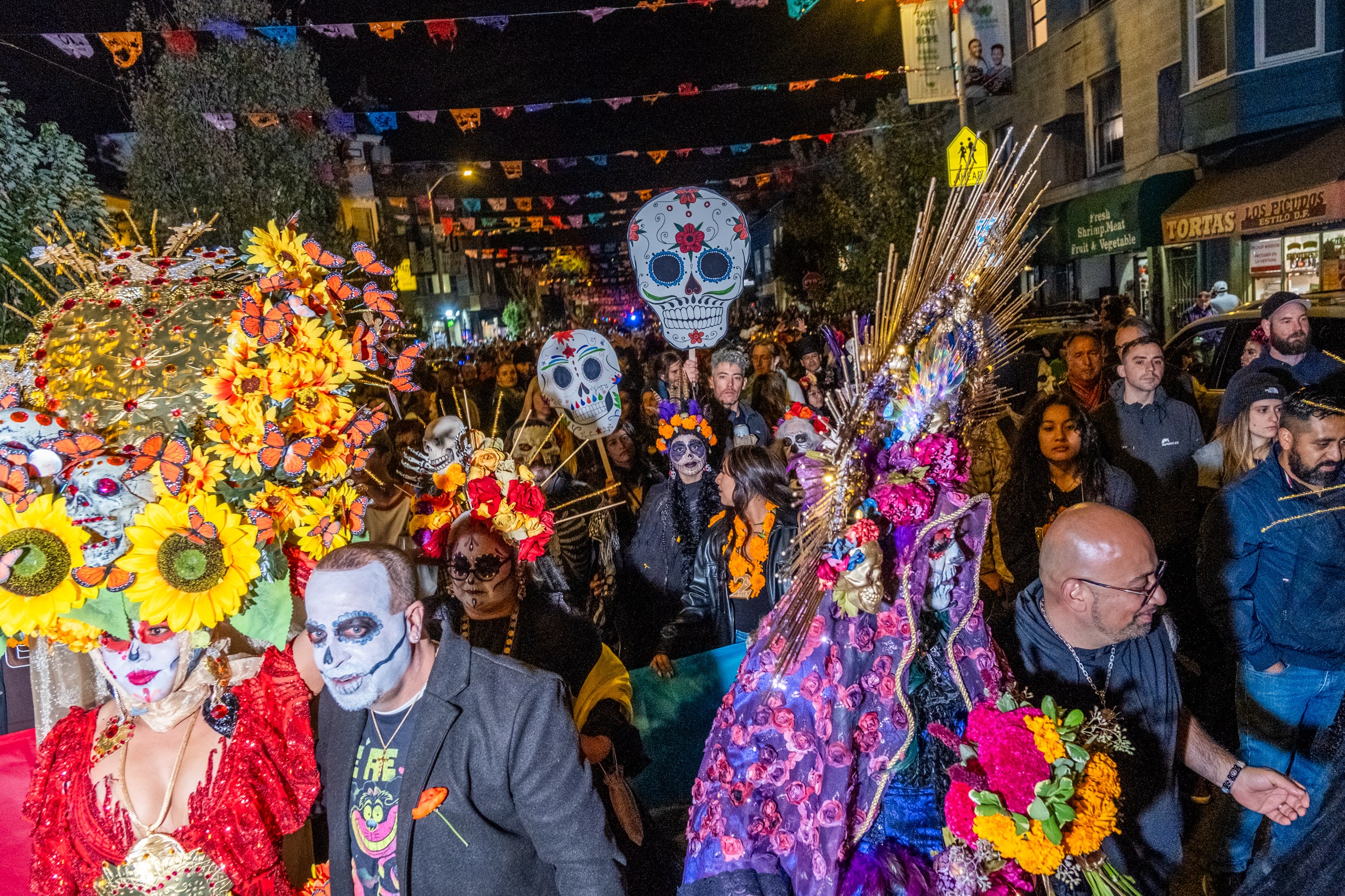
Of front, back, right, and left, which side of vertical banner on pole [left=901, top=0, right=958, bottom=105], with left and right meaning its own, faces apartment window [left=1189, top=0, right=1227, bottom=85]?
left

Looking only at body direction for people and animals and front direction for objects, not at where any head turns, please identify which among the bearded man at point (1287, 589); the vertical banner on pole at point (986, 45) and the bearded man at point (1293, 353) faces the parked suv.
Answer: the vertical banner on pole

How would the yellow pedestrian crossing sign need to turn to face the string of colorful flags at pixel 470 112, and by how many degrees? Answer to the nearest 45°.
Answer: approximately 45° to its right

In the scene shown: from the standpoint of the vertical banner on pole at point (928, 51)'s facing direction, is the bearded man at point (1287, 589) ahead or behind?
ahead

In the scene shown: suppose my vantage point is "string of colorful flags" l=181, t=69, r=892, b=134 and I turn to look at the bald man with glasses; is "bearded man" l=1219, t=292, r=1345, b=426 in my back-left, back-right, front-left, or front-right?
front-left

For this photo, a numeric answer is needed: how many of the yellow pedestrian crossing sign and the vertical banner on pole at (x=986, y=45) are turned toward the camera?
2

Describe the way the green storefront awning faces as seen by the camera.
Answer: facing the viewer and to the left of the viewer

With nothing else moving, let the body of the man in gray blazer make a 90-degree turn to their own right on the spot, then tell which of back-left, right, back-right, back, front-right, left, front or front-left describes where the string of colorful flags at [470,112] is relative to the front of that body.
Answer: front-right

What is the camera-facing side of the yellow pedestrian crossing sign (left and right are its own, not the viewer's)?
front

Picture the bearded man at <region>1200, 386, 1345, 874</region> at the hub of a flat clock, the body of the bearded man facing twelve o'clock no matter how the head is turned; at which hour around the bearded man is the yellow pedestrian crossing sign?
The yellow pedestrian crossing sign is roughly at 7 o'clock from the bearded man.
